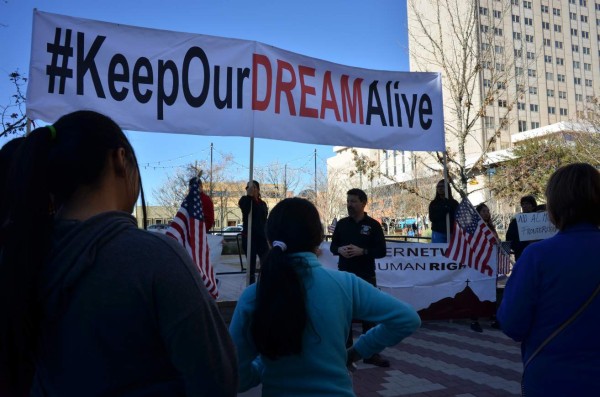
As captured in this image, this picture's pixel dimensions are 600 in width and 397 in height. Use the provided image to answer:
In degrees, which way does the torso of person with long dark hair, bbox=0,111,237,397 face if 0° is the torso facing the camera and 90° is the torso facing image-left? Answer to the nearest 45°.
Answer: approximately 225°

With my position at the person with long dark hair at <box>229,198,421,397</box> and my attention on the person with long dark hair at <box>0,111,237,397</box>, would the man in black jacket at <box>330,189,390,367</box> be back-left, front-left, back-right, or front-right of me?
back-right

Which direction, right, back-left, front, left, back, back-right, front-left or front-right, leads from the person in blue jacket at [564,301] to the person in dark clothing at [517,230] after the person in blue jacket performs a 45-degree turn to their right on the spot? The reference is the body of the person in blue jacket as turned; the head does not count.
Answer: front-left

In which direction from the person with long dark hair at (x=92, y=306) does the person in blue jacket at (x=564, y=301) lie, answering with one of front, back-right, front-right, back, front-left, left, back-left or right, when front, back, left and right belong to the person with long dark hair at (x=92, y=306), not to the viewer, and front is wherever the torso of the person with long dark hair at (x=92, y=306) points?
front-right

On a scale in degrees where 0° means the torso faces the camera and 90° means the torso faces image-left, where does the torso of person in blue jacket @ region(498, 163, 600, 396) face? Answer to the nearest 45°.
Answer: approximately 180°

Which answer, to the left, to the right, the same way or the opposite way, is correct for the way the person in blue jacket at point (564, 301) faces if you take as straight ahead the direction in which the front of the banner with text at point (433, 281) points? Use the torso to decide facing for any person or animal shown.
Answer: the opposite way

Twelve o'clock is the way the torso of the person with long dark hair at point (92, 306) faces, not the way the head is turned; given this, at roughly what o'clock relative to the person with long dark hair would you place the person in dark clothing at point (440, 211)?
The person in dark clothing is roughly at 12 o'clock from the person with long dark hair.

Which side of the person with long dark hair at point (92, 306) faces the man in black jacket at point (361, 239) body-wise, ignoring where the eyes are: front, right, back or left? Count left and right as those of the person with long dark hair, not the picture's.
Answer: front

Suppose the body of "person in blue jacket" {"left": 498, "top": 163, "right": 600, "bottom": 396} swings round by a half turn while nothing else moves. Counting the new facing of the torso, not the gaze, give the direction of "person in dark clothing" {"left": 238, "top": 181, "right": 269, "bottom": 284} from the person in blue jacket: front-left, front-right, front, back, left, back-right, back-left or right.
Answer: back-right

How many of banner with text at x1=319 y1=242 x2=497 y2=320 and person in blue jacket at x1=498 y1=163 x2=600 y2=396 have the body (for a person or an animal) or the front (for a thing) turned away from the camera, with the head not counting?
1

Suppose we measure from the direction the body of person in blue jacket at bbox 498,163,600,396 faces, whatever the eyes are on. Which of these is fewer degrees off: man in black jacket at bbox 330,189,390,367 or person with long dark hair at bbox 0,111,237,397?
the man in black jacket

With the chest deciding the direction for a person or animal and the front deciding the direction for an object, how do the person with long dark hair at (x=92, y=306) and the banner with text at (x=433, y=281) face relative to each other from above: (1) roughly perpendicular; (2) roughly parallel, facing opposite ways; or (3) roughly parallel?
roughly parallel, facing opposite ways

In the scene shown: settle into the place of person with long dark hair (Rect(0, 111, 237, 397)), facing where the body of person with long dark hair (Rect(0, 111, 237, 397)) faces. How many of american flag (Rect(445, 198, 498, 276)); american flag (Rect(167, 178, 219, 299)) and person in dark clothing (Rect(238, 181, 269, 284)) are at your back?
0

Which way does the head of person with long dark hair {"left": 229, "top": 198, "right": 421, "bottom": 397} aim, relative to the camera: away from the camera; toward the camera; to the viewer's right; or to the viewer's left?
away from the camera

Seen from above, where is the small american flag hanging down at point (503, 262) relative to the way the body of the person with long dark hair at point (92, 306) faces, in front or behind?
in front

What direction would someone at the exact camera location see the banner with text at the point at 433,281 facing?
facing the viewer

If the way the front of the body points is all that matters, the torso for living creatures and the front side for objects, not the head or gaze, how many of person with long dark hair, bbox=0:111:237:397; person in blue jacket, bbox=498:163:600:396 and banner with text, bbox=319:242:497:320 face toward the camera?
1

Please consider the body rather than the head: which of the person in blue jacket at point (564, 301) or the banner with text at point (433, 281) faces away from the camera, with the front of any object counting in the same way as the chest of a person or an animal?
the person in blue jacket
